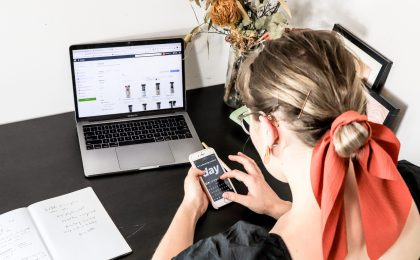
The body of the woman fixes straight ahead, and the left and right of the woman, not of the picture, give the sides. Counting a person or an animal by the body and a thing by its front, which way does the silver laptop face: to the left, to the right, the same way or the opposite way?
the opposite way

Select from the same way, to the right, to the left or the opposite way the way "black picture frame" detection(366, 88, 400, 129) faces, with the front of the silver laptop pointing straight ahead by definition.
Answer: to the right

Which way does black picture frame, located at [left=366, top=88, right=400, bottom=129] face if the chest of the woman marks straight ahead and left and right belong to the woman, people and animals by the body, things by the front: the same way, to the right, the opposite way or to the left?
to the left

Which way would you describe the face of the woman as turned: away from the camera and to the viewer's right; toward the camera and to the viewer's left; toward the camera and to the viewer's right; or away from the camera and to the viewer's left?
away from the camera and to the viewer's left

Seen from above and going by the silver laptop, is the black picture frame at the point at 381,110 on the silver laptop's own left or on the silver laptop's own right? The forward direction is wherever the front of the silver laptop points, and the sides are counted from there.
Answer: on the silver laptop's own left

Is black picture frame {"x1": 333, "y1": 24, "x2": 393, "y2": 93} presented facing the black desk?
yes

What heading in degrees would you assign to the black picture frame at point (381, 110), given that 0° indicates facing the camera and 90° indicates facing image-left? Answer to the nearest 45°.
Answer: approximately 45°

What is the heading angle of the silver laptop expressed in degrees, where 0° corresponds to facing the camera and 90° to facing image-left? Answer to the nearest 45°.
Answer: approximately 0°

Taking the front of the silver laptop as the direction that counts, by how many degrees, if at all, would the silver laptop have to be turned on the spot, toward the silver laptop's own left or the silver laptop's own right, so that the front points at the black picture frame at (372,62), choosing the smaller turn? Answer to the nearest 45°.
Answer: approximately 90° to the silver laptop's own left

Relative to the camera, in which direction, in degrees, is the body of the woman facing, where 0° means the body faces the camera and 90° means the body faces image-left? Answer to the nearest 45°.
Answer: approximately 135°

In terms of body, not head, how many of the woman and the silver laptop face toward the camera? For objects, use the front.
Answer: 1

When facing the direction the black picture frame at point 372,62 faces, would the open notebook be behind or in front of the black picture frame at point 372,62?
in front

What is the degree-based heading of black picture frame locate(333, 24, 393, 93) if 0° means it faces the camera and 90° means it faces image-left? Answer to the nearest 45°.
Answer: approximately 45°
